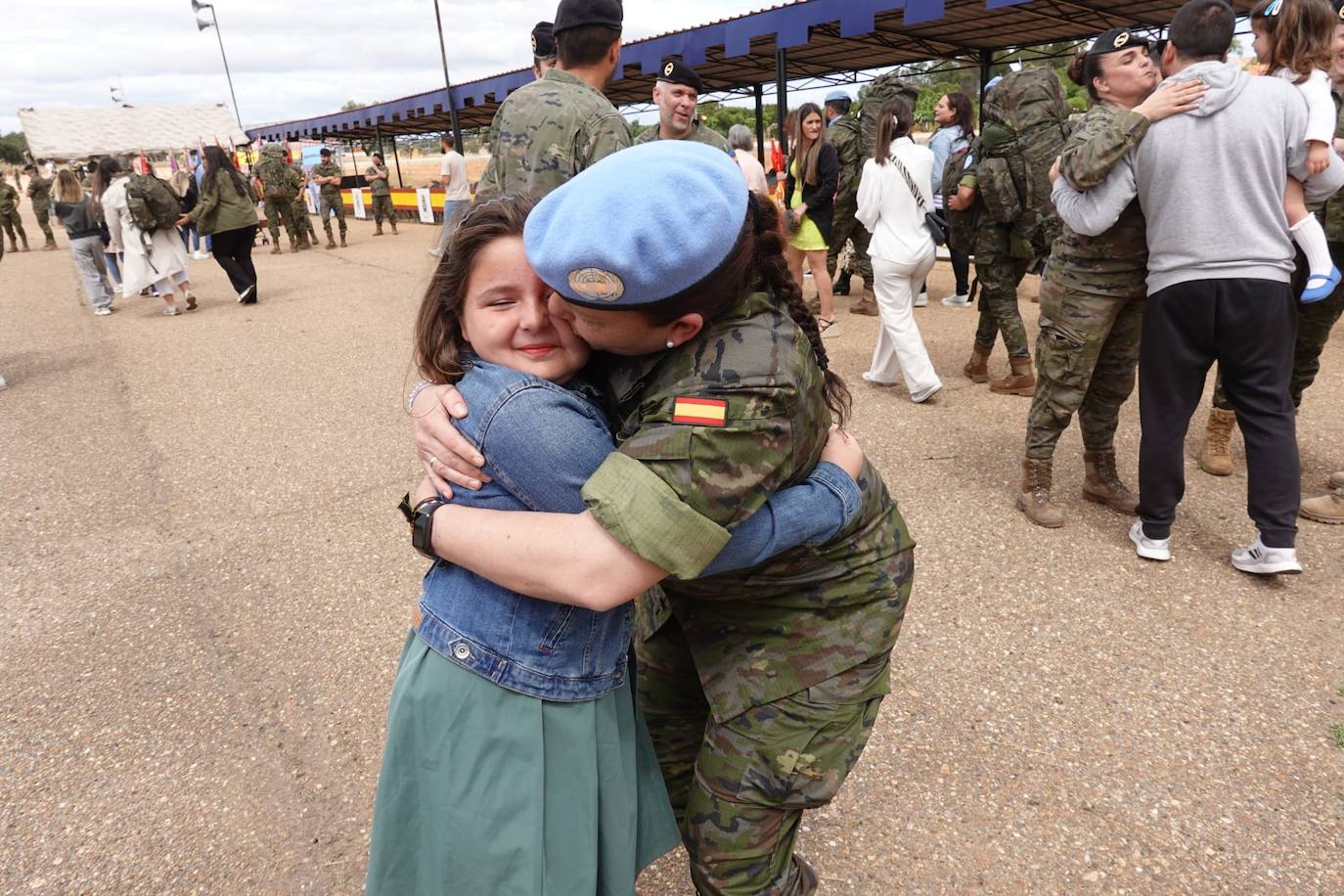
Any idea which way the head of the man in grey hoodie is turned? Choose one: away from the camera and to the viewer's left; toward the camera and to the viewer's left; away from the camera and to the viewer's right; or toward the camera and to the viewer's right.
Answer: away from the camera and to the viewer's left

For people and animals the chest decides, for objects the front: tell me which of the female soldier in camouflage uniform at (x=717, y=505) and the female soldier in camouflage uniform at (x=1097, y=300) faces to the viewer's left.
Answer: the female soldier in camouflage uniform at (x=717, y=505)

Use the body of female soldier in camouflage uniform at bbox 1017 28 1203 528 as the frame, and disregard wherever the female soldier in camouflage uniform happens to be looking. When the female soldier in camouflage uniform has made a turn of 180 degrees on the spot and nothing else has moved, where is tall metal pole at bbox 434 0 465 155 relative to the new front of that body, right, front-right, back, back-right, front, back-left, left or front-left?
front

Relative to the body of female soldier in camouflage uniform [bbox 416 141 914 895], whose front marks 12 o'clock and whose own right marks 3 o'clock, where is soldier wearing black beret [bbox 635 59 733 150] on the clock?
The soldier wearing black beret is roughly at 3 o'clock from the female soldier in camouflage uniform.

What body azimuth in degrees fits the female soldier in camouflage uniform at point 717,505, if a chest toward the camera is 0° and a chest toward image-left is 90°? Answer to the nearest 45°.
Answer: approximately 90°

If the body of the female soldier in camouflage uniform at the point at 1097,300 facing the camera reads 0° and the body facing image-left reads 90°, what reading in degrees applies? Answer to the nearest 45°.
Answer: approximately 315°

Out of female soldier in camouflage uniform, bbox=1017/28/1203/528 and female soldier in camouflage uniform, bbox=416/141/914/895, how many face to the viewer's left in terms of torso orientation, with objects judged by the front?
1

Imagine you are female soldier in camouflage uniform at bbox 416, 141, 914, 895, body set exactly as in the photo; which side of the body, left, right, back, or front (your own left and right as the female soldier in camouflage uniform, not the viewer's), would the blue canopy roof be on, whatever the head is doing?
right

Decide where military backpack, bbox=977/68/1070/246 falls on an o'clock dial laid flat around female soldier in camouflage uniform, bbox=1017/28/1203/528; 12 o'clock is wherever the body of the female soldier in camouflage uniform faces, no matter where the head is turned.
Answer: The military backpack is roughly at 7 o'clock from the female soldier in camouflage uniform.

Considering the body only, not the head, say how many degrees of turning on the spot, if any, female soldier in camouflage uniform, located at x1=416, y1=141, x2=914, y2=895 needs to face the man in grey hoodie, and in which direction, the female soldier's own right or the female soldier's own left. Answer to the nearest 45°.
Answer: approximately 135° to the female soldier's own right
